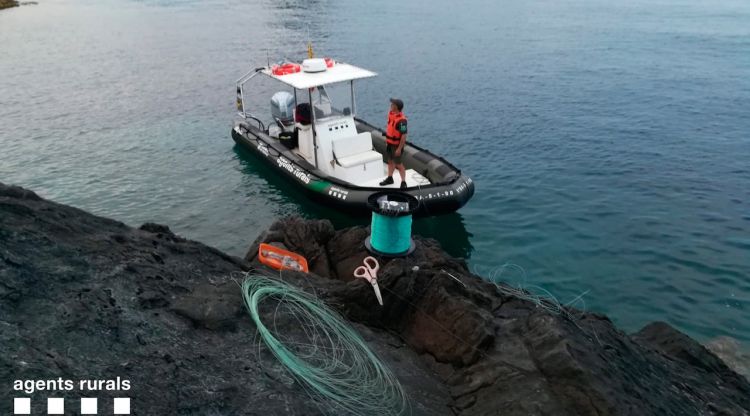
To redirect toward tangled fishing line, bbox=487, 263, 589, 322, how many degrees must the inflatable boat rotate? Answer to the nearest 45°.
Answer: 0° — it already faces it

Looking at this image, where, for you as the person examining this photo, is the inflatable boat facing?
facing the viewer and to the right of the viewer

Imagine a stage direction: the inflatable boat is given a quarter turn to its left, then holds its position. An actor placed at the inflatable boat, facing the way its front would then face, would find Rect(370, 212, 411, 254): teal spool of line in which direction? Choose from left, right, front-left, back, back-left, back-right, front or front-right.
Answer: back-right

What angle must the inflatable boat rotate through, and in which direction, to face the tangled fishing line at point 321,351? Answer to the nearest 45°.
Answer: approximately 45° to its right

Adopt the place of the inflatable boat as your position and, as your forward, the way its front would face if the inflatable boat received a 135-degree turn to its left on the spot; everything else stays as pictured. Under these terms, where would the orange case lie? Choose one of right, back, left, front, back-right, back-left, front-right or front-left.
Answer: back
